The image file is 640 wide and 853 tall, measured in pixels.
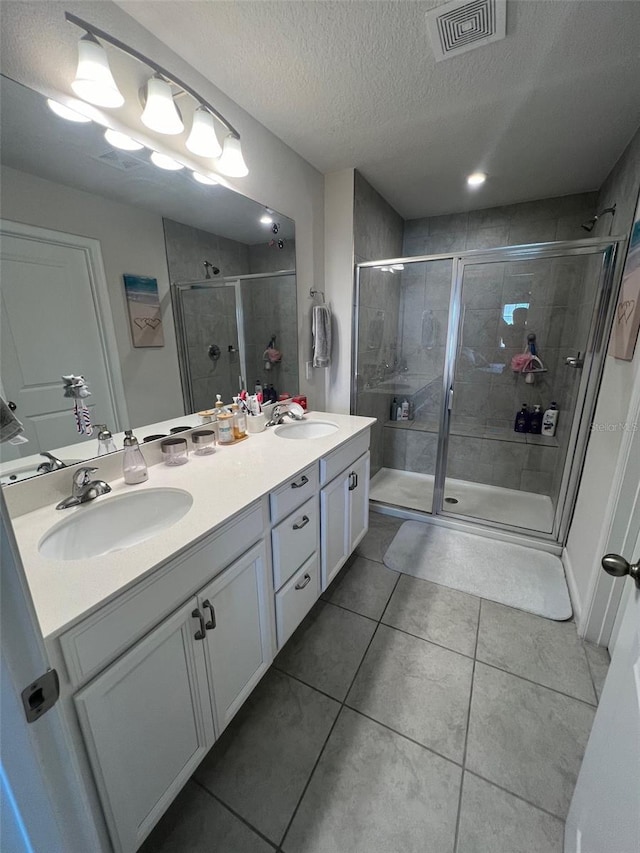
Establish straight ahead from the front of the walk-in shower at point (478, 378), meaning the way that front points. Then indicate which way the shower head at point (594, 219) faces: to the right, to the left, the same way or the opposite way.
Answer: to the right

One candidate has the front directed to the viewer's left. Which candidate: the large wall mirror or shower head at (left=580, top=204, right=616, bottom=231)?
the shower head

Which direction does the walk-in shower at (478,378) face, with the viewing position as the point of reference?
facing the viewer

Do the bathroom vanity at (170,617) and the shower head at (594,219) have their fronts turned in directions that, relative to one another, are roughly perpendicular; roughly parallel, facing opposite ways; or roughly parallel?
roughly parallel, facing opposite ways

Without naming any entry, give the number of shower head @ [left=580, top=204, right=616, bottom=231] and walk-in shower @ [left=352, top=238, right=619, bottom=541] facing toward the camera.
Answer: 1

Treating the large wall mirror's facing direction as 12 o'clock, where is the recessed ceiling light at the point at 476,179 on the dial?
The recessed ceiling light is roughly at 10 o'clock from the large wall mirror.

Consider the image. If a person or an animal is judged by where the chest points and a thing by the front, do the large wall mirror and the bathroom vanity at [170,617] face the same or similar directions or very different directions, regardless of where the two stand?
same or similar directions

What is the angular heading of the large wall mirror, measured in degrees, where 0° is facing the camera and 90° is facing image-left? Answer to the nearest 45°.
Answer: approximately 315°

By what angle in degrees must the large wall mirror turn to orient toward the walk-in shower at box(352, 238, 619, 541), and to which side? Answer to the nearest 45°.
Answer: approximately 45° to its left

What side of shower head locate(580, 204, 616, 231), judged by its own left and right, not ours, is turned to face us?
left

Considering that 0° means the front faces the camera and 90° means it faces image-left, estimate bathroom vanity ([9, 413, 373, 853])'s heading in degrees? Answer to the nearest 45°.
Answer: approximately 315°

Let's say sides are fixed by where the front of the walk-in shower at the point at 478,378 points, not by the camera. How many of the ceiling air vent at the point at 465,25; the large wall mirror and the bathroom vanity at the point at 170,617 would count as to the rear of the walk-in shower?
0

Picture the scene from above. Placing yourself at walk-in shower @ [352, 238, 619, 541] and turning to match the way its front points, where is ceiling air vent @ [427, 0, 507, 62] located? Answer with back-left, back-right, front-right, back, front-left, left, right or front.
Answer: front

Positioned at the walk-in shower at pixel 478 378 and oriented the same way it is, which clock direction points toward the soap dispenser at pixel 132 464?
The soap dispenser is roughly at 1 o'clock from the walk-in shower.

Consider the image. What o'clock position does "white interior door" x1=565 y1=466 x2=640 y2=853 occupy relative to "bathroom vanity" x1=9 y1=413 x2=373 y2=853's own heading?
The white interior door is roughly at 12 o'clock from the bathroom vanity.

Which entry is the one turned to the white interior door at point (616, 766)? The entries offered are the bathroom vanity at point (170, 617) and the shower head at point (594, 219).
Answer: the bathroom vanity

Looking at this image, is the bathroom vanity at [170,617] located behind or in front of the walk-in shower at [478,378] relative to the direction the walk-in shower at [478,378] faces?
in front

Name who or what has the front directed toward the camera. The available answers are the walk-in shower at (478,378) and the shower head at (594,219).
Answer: the walk-in shower

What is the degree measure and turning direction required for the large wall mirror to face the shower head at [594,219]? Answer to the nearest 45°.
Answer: approximately 45° to its left

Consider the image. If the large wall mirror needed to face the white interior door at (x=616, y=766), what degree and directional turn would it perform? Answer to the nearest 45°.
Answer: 0° — it already faces it

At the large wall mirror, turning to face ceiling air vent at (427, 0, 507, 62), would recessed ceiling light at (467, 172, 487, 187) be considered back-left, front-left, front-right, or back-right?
front-left

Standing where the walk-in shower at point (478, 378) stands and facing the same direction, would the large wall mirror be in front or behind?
in front
